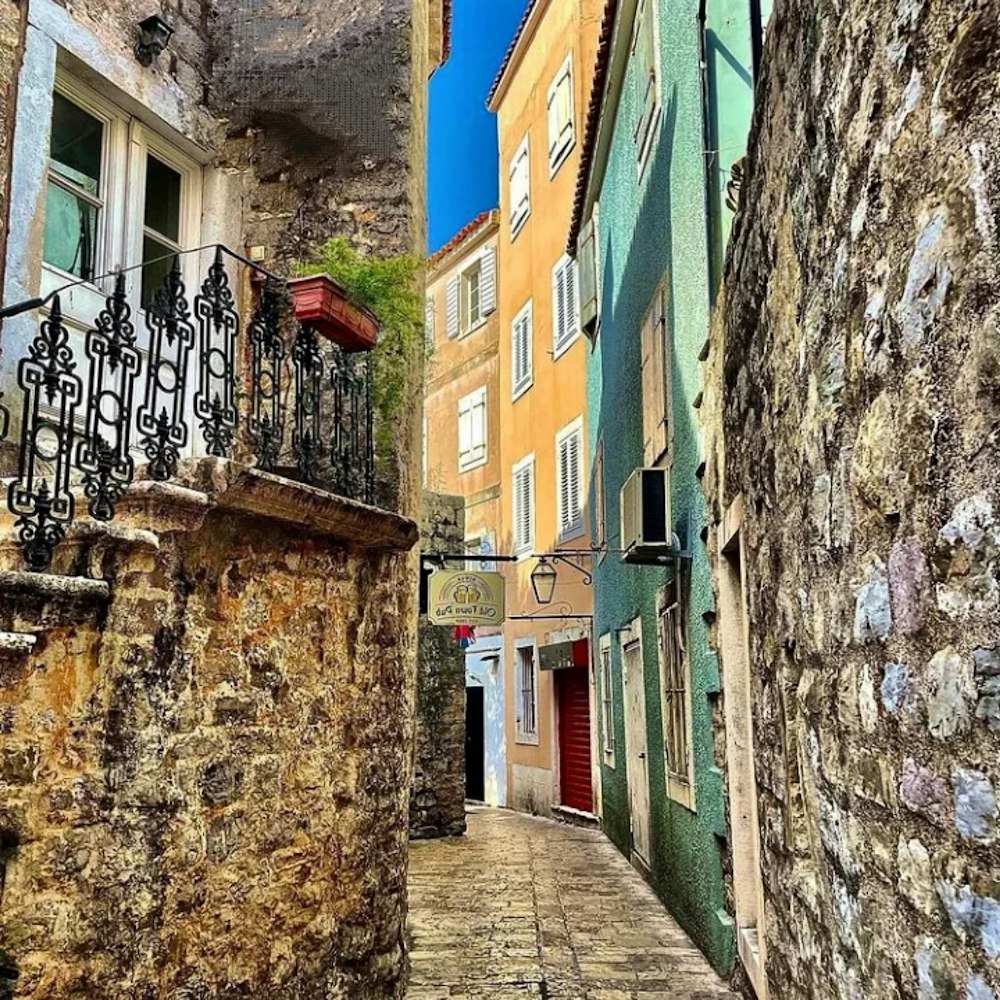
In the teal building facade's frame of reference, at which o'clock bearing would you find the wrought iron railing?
The wrought iron railing is roughly at 10 o'clock from the teal building facade.

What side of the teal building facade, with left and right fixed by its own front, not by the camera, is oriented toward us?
left
